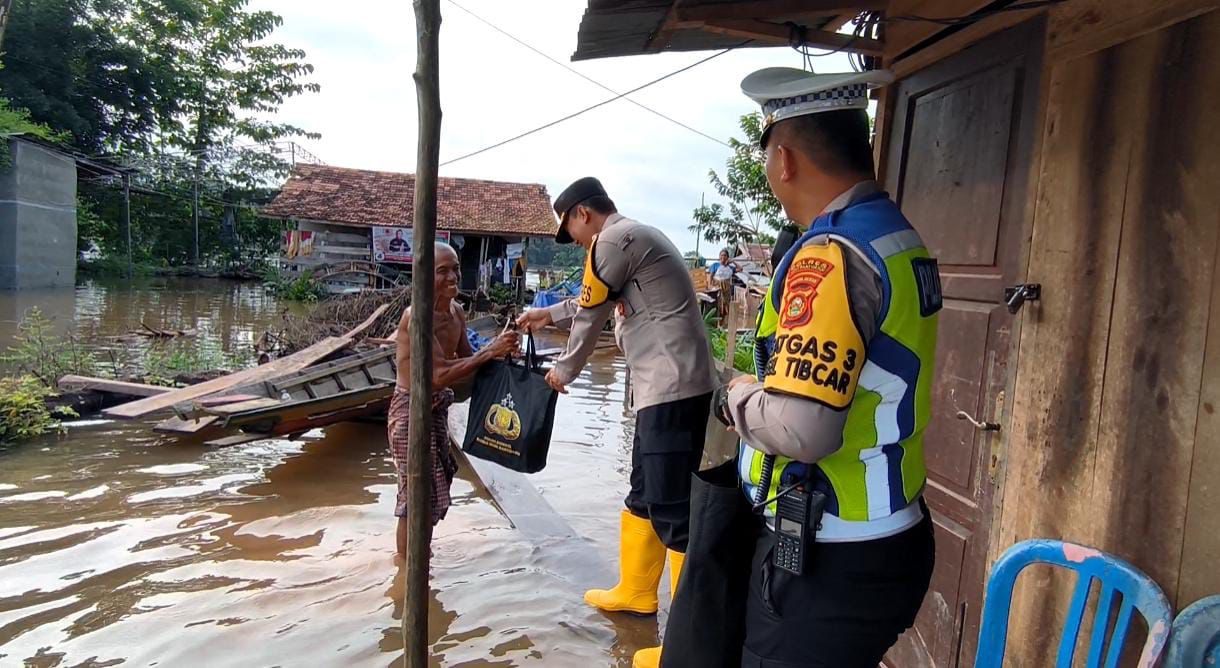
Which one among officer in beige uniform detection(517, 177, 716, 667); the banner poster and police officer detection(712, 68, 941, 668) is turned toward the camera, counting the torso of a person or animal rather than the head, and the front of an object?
the banner poster

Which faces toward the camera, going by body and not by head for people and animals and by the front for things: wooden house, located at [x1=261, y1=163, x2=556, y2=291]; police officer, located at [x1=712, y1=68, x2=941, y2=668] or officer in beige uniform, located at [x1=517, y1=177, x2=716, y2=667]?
the wooden house

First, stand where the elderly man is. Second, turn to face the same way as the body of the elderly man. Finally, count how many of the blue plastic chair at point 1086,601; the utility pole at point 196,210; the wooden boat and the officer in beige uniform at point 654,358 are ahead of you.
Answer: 2

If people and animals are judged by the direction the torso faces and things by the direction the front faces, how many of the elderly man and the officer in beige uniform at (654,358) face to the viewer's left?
1

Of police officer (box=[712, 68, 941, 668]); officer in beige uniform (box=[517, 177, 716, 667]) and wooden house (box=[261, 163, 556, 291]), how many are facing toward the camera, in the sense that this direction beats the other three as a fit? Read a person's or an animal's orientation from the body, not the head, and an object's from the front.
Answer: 1

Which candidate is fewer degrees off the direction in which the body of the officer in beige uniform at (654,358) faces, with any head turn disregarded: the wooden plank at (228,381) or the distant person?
the wooden plank

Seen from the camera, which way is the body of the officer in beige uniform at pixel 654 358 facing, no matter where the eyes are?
to the viewer's left

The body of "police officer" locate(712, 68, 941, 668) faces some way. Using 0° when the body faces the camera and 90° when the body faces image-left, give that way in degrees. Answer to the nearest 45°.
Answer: approximately 135°

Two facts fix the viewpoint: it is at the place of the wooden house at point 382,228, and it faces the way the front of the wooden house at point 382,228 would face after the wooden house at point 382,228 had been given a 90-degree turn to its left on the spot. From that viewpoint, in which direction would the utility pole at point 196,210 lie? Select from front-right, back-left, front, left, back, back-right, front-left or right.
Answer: back-left

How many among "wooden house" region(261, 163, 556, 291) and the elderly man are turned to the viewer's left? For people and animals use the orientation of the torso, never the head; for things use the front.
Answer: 0

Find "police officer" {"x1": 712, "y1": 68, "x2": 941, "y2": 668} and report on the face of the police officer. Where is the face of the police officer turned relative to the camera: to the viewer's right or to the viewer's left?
to the viewer's left

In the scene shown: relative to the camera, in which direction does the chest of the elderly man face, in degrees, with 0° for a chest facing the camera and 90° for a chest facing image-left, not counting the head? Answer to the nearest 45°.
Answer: approximately 315°

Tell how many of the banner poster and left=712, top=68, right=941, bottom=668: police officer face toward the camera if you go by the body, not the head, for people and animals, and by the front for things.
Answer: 1

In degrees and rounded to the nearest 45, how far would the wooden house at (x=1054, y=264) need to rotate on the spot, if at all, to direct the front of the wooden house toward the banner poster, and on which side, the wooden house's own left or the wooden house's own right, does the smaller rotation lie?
approximately 90° to the wooden house's own right
